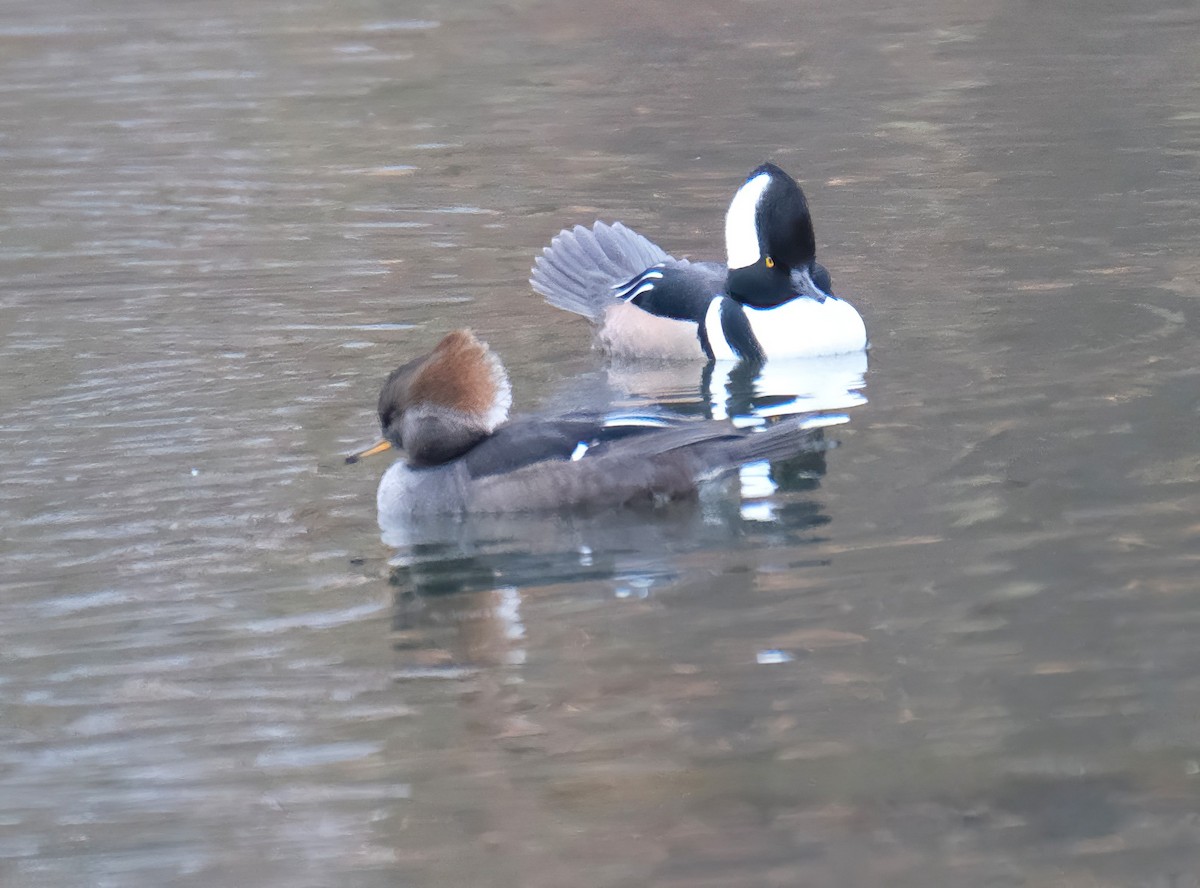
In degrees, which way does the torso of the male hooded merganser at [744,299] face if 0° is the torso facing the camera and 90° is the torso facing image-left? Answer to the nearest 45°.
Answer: approximately 315°

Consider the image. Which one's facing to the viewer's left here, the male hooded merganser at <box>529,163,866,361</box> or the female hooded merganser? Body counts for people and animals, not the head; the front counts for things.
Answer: the female hooded merganser

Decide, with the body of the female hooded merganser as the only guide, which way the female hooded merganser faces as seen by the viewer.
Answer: to the viewer's left

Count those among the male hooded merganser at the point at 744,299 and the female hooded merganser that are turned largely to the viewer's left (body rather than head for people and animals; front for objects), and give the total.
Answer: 1

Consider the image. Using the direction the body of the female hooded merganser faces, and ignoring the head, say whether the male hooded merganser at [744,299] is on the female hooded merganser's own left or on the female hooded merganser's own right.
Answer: on the female hooded merganser's own right

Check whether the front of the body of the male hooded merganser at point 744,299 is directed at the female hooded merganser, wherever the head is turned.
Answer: no
